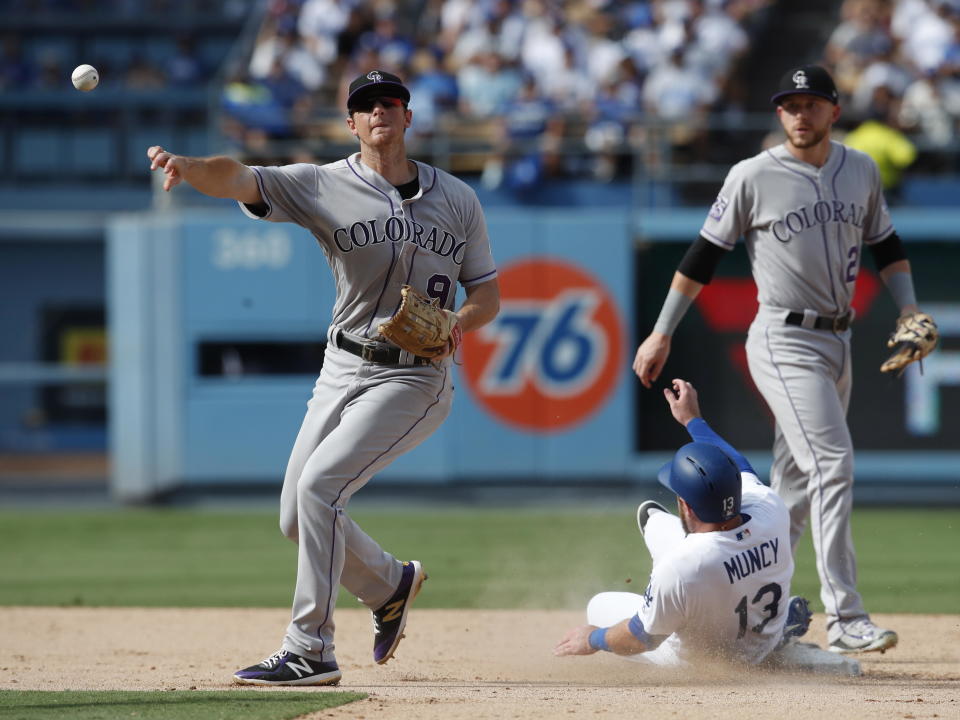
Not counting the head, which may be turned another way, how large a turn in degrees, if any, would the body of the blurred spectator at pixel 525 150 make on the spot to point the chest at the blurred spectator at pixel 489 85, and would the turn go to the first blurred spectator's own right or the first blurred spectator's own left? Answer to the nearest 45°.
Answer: approximately 180°

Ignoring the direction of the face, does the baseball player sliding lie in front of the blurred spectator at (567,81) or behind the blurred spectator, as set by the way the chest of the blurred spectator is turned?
in front

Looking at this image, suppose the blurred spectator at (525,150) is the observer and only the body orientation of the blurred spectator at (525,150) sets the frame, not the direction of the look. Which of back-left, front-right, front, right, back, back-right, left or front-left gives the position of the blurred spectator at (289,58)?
back-right

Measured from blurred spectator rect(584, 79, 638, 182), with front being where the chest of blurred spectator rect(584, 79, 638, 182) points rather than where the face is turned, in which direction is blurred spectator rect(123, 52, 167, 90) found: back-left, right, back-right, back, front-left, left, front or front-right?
back-right

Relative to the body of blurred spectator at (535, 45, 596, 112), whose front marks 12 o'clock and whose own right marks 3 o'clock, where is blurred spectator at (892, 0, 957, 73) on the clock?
blurred spectator at (892, 0, 957, 73) is roughly at 9 o'clock from blurred spectator at (535, 45, 596, 112).

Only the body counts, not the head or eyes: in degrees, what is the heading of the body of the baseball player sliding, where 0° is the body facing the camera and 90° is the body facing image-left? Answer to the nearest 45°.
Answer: approximately 135°

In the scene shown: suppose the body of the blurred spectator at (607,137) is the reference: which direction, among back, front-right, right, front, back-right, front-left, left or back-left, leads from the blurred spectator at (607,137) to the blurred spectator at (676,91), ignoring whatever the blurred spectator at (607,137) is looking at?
back-left

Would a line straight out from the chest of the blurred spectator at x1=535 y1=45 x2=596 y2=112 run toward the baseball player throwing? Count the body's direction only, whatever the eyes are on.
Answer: yes

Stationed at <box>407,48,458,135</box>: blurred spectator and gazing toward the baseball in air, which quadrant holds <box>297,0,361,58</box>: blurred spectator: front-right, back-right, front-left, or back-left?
back-right

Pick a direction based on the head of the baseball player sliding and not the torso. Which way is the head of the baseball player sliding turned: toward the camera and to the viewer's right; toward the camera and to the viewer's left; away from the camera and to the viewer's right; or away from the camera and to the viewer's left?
away from the camera and to the viewer's left

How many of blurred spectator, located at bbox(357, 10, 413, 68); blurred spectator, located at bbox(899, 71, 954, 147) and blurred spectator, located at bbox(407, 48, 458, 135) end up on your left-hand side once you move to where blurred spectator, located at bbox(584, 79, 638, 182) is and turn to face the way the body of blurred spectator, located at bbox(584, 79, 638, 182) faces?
1

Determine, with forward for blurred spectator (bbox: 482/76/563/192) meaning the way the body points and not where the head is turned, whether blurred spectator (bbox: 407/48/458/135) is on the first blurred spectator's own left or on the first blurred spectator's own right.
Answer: on the first blurred spectator's own right
